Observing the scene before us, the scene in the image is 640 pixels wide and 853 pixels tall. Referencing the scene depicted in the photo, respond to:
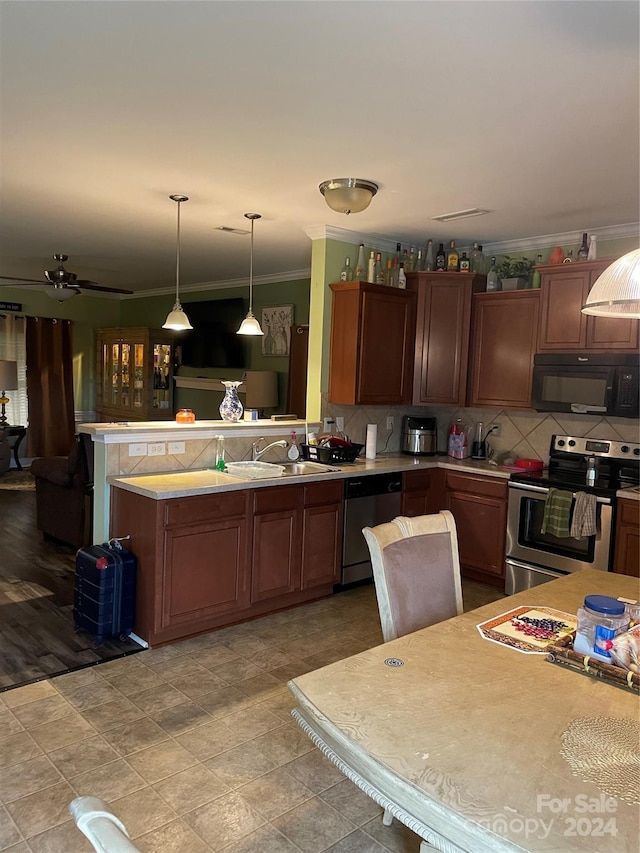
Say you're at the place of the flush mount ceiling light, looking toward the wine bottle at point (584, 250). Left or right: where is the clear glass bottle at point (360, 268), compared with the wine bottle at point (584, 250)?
left

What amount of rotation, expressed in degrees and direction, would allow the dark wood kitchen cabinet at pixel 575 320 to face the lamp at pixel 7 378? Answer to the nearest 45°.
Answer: approximately 45° to its right

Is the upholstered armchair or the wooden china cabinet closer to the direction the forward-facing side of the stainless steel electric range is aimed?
the upholstered armchair

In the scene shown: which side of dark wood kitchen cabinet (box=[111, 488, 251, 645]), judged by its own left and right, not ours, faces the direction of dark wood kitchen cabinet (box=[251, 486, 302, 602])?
left

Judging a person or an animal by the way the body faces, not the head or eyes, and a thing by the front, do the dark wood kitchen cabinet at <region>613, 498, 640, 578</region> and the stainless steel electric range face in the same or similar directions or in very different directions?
same or similar directions

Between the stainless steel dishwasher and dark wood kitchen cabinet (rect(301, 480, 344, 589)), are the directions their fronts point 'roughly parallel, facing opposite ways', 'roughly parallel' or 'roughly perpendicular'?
roughly parallel

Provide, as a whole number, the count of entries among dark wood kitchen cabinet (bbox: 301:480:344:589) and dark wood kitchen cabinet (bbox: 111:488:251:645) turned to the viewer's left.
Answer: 0

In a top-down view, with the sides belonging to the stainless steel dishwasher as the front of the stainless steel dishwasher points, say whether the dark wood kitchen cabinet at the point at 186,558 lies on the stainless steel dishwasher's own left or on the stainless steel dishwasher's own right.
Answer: on the stainless steel dishwasher's own right

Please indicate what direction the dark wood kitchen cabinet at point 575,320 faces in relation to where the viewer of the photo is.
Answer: facing the viewer and to the left of the viewer

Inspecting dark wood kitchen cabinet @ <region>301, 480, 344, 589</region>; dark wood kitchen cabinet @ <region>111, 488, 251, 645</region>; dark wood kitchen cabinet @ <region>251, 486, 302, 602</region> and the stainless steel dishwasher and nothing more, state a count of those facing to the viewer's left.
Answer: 0

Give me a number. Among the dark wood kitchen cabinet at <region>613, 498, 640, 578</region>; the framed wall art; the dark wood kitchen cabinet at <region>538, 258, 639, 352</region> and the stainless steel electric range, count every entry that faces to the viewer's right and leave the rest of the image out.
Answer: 0

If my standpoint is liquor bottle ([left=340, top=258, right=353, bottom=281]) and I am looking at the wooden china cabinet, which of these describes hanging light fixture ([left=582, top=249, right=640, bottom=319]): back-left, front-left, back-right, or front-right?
back-left

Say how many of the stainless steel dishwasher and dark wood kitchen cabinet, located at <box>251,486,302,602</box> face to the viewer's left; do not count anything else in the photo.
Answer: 0

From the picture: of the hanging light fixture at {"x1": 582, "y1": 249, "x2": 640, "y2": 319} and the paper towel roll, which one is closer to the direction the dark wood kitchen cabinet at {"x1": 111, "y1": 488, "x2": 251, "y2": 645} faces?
the hanging light fixture
